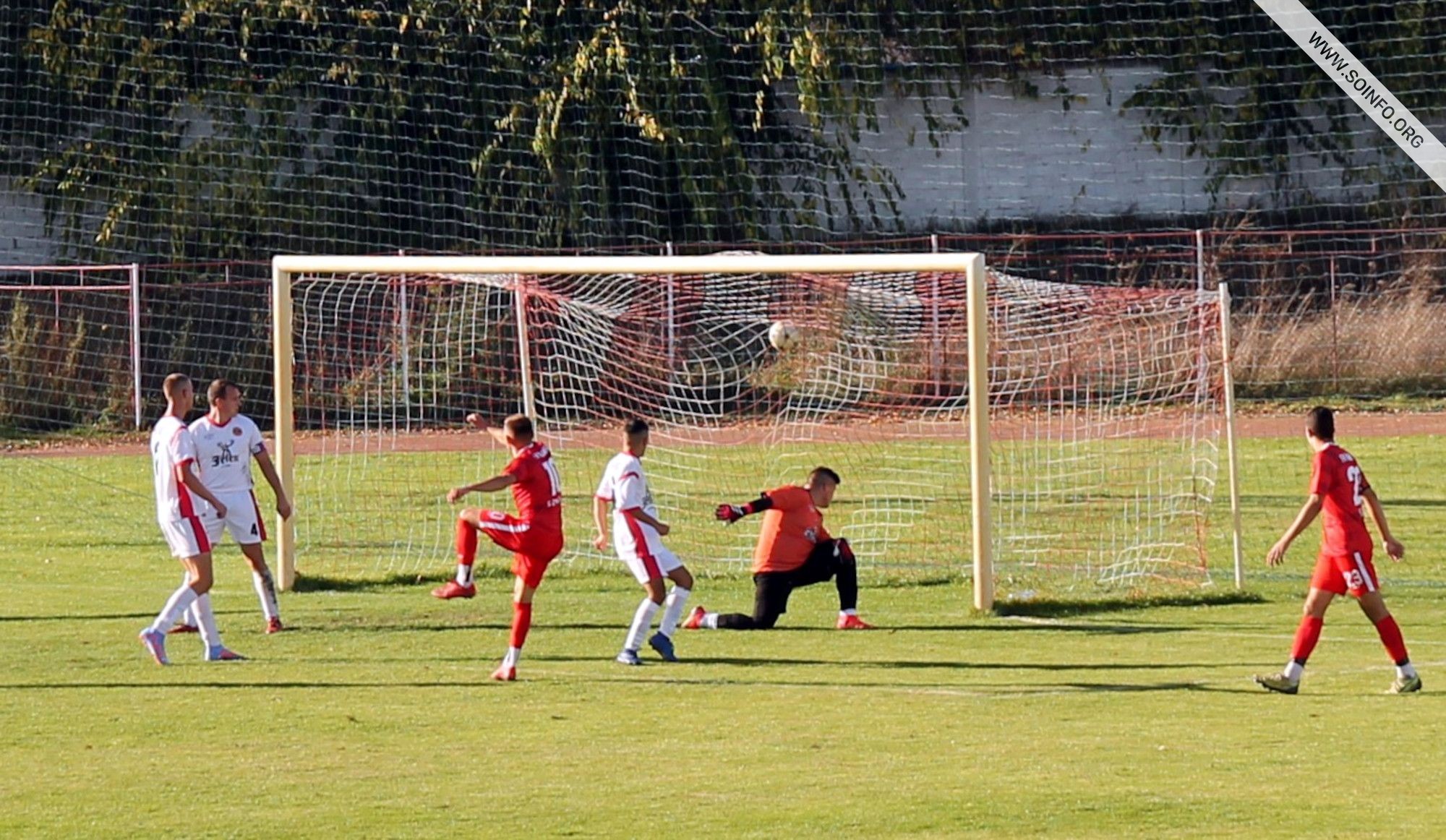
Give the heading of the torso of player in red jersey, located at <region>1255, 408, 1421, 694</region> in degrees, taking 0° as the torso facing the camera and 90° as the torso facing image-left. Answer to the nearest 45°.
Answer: approximately 135°

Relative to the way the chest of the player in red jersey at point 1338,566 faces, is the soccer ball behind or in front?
in front

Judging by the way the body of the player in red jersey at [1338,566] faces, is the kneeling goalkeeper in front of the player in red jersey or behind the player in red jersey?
in front

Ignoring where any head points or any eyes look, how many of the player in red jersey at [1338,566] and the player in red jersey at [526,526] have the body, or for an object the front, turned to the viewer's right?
0

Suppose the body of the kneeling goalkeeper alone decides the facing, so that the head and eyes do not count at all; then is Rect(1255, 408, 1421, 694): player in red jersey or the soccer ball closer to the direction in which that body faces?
the player in red jersey

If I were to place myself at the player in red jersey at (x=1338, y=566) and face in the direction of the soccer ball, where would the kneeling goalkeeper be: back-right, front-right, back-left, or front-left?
front-left

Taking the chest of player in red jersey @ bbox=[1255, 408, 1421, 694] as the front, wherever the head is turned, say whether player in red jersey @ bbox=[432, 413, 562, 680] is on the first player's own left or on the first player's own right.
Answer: on the first player's own left

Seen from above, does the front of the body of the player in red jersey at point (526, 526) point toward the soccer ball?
no

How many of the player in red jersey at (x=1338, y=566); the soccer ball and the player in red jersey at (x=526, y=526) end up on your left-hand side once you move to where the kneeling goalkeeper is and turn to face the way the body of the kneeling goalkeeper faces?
1

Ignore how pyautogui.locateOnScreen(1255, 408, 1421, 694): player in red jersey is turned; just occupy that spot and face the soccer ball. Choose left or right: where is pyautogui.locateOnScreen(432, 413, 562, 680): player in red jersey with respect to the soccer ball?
left

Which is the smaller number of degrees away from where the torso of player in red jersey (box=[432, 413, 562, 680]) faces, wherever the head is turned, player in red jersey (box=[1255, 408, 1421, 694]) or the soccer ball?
the soccer ball

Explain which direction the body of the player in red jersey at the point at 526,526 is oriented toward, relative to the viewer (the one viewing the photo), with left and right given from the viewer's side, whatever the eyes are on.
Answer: facing away from the viewer and to the left of the viewer
